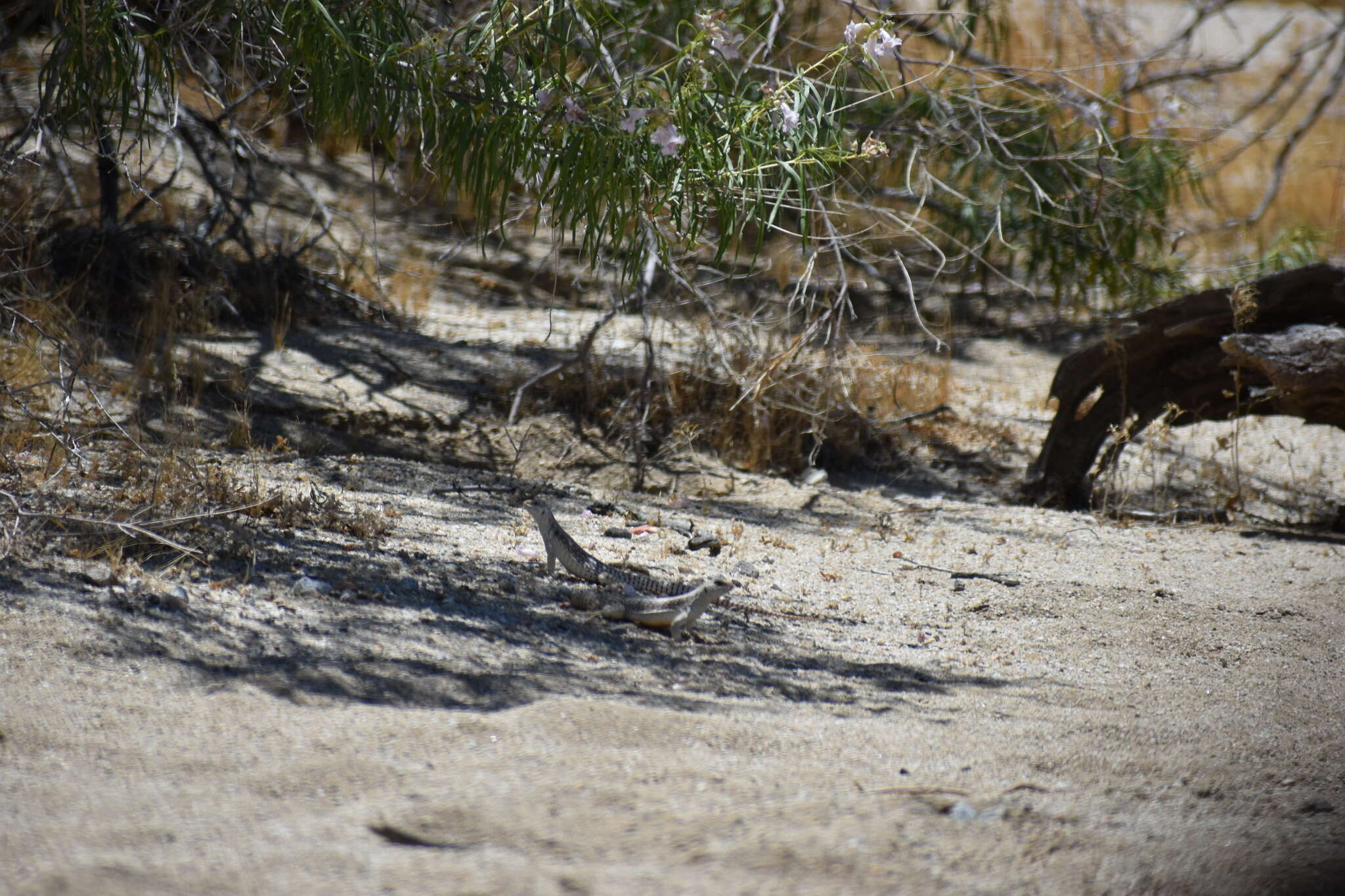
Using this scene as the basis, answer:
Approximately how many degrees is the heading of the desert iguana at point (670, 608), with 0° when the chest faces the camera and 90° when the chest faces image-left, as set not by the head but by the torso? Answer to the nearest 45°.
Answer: approximately 270°

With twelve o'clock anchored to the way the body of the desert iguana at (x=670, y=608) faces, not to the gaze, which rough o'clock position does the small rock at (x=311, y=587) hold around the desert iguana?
The small rock is roughly at 6 o'clock from the desert iguana.

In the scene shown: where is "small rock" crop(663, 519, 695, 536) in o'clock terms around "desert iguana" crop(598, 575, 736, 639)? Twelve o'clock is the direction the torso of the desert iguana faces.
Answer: The small rock is roughly at 9 o'clock from the desert iguana.

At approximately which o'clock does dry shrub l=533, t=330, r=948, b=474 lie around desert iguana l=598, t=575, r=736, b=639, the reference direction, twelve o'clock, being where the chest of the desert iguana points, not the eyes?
The dry shrub is roughly at 9 o'clock from the desert iguana.

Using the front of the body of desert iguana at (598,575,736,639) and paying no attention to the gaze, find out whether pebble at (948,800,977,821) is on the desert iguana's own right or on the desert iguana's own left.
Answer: on the desert iguana's own right

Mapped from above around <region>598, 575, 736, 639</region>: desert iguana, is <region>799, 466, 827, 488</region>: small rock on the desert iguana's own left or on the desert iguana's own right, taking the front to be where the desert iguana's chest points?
on the desert iguana's own left
